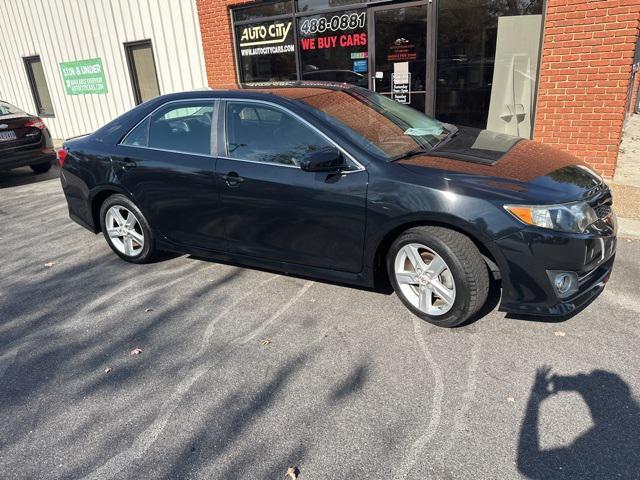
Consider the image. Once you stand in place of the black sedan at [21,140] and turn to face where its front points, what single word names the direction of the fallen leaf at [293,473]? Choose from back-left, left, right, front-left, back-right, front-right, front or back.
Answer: back-left

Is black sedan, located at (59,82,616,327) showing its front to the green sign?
no

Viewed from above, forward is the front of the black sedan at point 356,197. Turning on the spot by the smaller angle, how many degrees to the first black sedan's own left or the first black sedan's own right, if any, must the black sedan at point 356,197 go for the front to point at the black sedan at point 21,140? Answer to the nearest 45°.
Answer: approximately 180°

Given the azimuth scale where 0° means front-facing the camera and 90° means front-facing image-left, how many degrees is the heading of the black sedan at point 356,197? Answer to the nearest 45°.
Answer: approximately 315°

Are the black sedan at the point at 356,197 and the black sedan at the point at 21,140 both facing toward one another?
no

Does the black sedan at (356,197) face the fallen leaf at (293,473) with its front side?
no

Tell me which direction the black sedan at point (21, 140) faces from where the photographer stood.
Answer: facing away from the viewer and to the left of the viewer

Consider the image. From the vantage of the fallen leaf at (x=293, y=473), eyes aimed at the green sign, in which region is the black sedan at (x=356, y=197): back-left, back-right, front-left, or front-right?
front-right
